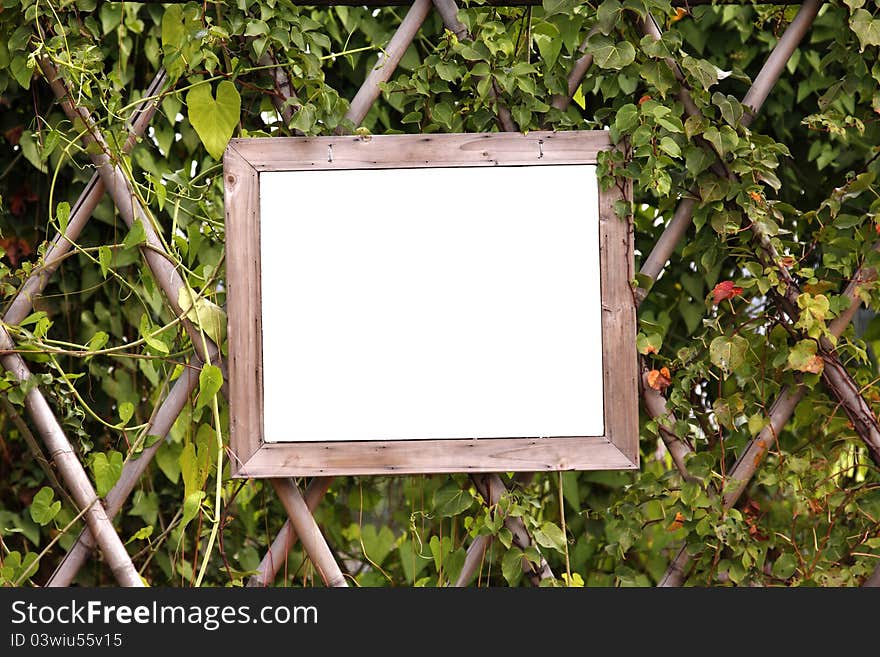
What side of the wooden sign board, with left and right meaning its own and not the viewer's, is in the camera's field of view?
front
